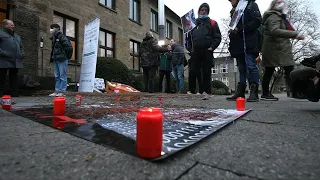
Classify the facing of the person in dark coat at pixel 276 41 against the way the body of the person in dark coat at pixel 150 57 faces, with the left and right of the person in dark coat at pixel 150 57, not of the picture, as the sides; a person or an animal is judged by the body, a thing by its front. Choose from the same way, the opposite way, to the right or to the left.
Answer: to the right

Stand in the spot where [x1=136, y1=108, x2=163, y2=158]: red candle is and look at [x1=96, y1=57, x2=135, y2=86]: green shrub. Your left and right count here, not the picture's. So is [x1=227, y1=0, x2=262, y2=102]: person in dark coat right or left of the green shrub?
right
